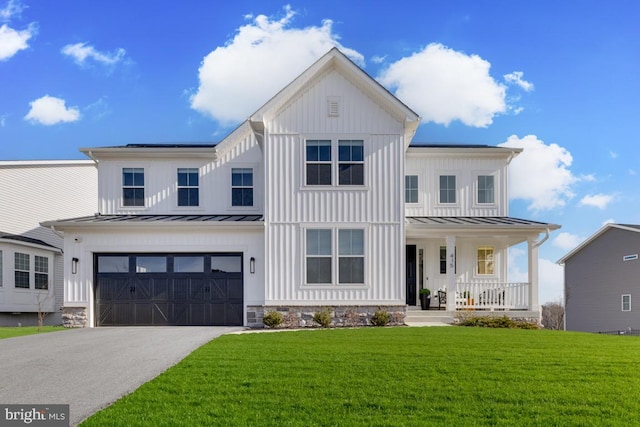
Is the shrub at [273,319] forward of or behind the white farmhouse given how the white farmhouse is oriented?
forward

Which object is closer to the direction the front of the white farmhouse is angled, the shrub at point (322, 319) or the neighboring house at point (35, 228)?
the shrub

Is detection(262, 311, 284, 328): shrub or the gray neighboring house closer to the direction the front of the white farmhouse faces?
the shrub

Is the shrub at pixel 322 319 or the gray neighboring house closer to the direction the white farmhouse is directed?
the shrub

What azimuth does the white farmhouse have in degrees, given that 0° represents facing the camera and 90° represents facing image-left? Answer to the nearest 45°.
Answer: approximately 0°

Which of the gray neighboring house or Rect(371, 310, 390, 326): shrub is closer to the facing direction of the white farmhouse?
the shrub
